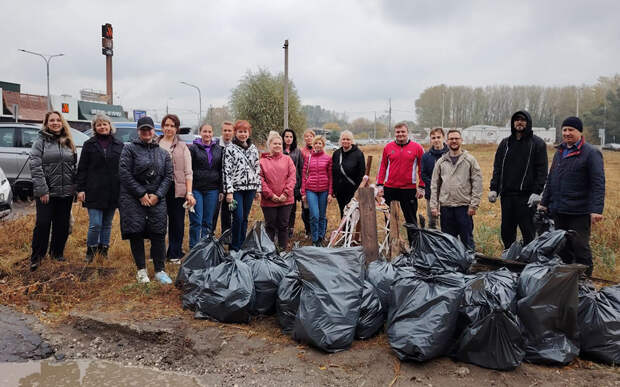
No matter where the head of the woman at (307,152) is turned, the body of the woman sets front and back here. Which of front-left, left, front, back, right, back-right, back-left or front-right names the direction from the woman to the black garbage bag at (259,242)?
front

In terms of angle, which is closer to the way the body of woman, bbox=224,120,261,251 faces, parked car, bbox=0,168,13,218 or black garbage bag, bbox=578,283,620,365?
the black garbage bag

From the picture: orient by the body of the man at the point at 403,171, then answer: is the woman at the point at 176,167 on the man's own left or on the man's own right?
on the man's own right

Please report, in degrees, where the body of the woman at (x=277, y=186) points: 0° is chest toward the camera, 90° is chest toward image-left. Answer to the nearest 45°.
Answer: approximately 0°

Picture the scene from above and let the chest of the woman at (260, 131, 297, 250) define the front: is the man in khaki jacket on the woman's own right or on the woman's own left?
on the woman's own left

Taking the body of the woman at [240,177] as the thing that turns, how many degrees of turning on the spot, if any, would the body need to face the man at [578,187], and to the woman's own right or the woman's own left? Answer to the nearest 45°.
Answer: approximately 45° to the woman's own left

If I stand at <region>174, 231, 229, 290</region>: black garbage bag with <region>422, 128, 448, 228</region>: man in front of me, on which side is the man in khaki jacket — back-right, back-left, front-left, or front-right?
front-right

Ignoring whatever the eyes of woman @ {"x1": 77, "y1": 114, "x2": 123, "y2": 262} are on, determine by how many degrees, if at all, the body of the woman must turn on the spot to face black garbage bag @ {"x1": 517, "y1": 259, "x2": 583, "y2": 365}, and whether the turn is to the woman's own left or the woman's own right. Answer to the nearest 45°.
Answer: approximately 45° to the woman's own left

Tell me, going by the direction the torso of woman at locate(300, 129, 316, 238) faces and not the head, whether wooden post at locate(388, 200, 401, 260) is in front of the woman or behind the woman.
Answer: in front

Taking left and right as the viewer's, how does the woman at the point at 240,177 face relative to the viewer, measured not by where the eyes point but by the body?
facing the viewer

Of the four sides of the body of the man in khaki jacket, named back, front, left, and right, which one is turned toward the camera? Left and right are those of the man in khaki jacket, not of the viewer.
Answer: front

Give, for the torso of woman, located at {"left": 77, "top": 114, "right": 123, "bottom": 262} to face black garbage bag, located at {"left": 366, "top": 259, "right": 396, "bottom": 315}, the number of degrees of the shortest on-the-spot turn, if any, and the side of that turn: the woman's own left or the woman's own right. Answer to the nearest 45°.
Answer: approximately 45° to the woman's own left
